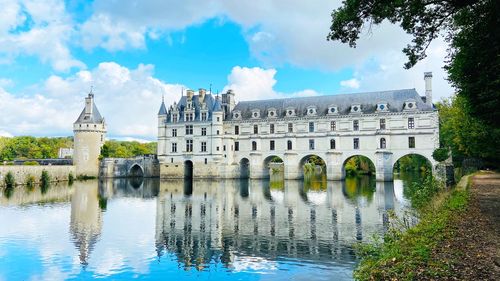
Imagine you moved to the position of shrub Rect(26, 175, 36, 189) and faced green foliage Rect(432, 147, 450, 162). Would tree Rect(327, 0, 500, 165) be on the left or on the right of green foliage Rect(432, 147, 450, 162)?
right

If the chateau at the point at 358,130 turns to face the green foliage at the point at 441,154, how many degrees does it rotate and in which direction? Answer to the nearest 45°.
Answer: approximately 135° to its left

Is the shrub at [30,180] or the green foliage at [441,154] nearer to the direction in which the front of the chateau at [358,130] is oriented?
the shrub

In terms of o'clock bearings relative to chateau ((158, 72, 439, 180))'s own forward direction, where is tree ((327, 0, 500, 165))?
The tree is roughly at 9 o'clock from the chateau.
